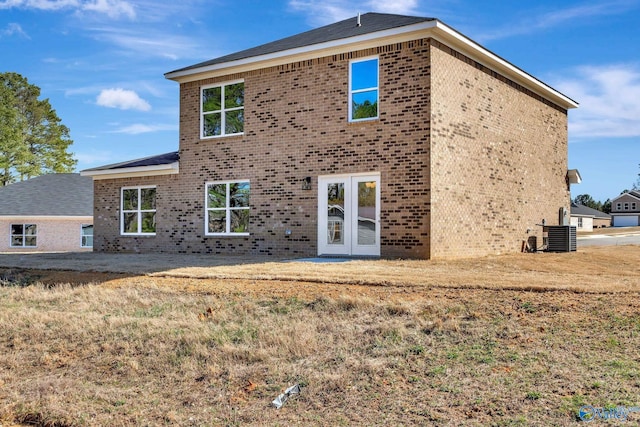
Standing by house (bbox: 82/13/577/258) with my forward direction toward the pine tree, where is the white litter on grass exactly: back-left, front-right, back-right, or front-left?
back-left

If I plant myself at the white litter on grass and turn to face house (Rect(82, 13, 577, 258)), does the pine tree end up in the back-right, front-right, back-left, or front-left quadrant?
front-left

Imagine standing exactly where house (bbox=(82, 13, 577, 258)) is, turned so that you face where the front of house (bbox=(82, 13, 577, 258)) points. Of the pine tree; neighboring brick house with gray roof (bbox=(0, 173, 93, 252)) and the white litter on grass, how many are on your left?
2

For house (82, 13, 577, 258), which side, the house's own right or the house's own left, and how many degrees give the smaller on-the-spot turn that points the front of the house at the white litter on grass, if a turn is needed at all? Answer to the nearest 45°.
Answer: approximately 135° to the house's own right

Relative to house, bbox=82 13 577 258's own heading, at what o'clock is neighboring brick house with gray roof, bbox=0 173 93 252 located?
The neighboring brick house with gray roof is roughly at 9 o'clock from the house.

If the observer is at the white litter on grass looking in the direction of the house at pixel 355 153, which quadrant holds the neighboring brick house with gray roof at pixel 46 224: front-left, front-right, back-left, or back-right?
front-left

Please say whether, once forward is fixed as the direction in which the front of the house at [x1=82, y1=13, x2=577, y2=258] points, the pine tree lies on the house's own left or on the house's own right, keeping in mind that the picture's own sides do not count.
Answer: on the house's own left

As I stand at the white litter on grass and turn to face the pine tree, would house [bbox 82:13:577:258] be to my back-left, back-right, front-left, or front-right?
front-right
